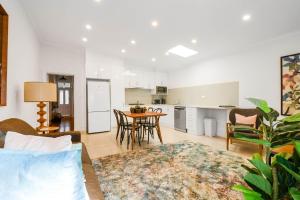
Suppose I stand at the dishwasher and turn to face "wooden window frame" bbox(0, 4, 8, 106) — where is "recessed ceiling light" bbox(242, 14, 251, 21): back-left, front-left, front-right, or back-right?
front-left

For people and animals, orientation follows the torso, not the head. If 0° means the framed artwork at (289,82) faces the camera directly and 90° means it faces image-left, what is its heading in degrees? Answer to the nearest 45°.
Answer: approximately 45°

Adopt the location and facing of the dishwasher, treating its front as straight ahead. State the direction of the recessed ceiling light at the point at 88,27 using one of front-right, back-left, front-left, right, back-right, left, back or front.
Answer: front

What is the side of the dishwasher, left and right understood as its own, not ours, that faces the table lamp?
front

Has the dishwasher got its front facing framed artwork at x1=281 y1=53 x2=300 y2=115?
no

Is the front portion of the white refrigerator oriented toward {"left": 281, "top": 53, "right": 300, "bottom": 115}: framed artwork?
no

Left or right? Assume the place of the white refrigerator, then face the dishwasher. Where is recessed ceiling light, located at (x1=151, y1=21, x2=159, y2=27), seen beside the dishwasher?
right

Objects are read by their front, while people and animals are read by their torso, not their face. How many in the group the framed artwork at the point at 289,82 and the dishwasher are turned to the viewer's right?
0

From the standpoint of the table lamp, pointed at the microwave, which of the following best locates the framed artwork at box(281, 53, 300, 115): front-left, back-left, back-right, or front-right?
front-right

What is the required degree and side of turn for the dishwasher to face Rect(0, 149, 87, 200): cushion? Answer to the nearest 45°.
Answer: approximately 45° to its left

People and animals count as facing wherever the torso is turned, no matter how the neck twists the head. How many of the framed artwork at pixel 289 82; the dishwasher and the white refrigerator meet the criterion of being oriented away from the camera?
0

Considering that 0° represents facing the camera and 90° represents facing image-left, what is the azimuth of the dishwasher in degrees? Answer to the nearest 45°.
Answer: approximately 45°

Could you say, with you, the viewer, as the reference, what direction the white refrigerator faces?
facing the viewer

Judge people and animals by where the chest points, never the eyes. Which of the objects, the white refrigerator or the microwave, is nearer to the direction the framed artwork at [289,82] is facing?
the white refrigerator
